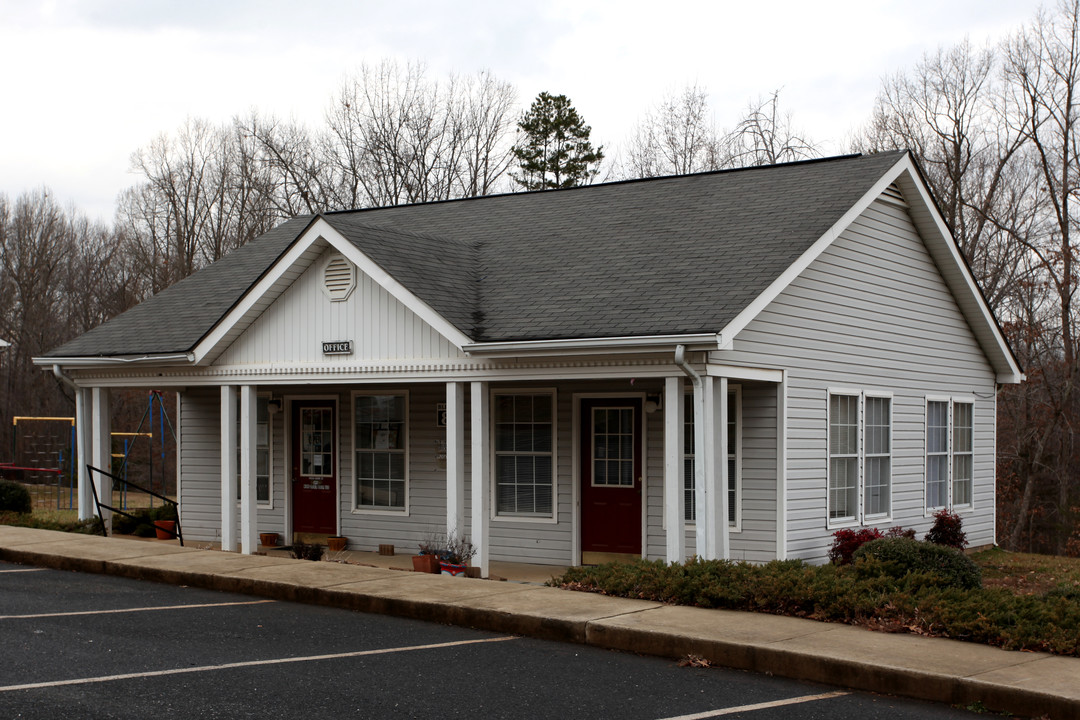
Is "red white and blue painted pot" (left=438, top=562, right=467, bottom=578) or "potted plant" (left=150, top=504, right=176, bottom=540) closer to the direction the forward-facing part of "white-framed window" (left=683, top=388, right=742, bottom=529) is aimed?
the red white and blue painted pot

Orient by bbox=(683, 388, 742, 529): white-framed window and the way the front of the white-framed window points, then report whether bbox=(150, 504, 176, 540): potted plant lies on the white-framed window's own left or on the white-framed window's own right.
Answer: on the white-framed window's own right

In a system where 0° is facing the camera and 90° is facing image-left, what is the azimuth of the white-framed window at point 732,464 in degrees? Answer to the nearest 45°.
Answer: approximately 45°

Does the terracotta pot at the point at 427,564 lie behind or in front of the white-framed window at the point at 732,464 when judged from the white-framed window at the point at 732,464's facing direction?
in front

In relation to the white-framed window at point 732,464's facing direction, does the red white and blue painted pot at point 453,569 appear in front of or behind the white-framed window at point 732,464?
in front

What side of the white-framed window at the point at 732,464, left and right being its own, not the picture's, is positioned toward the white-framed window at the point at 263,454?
right
